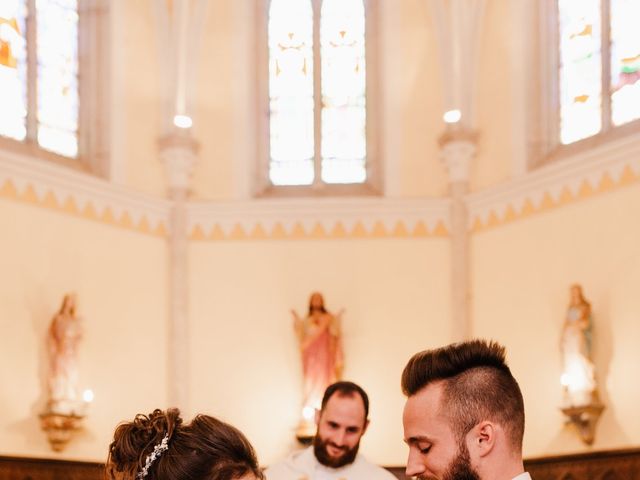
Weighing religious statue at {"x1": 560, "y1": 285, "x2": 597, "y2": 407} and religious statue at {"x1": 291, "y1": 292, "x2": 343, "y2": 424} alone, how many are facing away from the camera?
0

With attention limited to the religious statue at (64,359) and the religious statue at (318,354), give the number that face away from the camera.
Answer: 0

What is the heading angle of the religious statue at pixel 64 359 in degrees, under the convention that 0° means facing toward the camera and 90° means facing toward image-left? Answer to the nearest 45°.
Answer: approximately 315°

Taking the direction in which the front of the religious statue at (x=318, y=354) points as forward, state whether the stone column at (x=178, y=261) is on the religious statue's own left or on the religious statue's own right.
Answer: on the religious statue's own right

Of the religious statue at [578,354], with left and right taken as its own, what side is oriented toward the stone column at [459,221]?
right

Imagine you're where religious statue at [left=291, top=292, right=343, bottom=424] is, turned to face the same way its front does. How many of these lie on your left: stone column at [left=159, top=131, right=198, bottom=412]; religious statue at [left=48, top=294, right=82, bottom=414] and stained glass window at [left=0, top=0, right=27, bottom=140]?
0

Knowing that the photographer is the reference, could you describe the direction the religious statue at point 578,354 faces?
facing the viewer and to the left of the viewer

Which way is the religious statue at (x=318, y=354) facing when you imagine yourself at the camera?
facing the viewer

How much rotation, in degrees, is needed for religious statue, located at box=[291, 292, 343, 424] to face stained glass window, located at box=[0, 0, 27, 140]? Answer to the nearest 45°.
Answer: approximately 90° to its right
